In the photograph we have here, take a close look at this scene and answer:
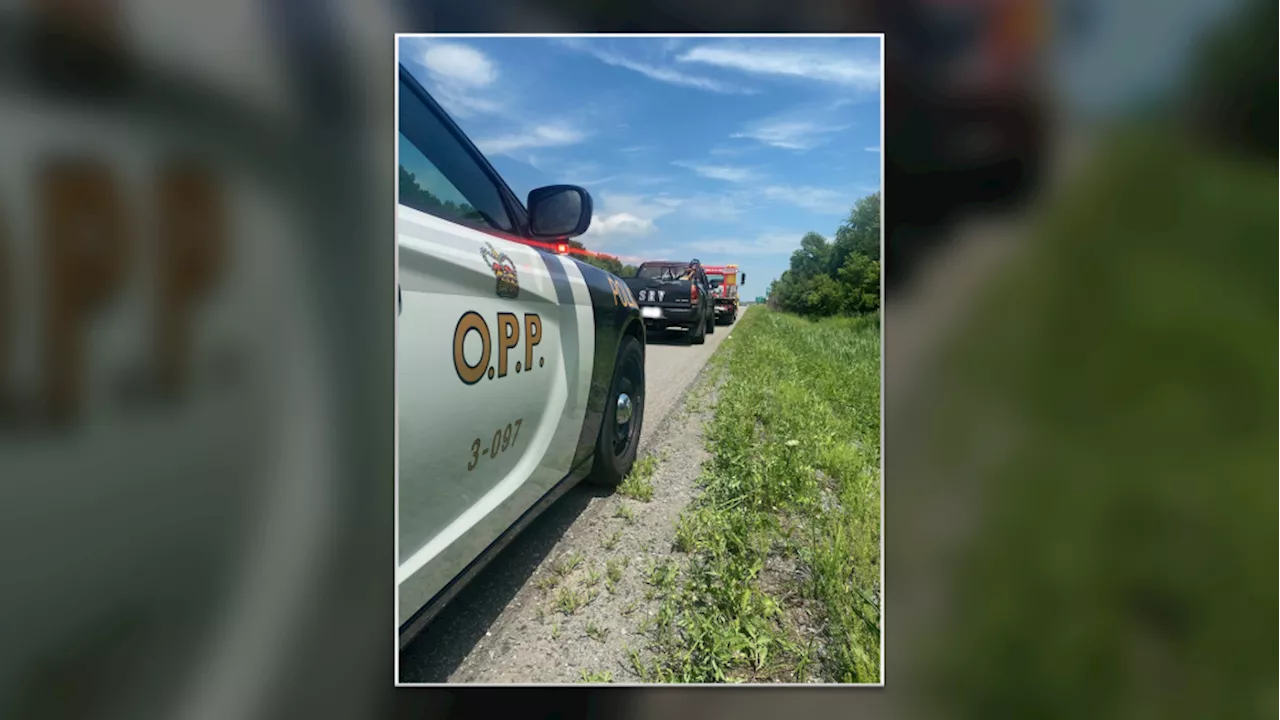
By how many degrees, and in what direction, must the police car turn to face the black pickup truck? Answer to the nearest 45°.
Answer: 0° — it already faces it

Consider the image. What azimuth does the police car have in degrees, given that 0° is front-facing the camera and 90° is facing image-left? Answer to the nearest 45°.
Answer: approximately 225°

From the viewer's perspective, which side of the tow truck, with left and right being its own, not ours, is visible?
back

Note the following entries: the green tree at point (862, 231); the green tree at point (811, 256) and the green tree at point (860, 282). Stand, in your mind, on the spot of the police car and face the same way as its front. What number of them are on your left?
0

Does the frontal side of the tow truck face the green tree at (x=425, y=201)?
no

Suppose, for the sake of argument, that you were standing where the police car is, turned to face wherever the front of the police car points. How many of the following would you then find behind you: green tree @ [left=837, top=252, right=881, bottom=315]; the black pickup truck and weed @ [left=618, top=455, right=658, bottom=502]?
0

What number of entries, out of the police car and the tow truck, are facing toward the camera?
0

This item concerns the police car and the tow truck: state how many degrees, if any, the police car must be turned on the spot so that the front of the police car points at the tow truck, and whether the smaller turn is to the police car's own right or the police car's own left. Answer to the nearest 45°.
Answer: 0° — it already faces it

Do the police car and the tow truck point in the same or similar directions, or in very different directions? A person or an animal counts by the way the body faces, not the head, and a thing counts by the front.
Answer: same or similar directions
